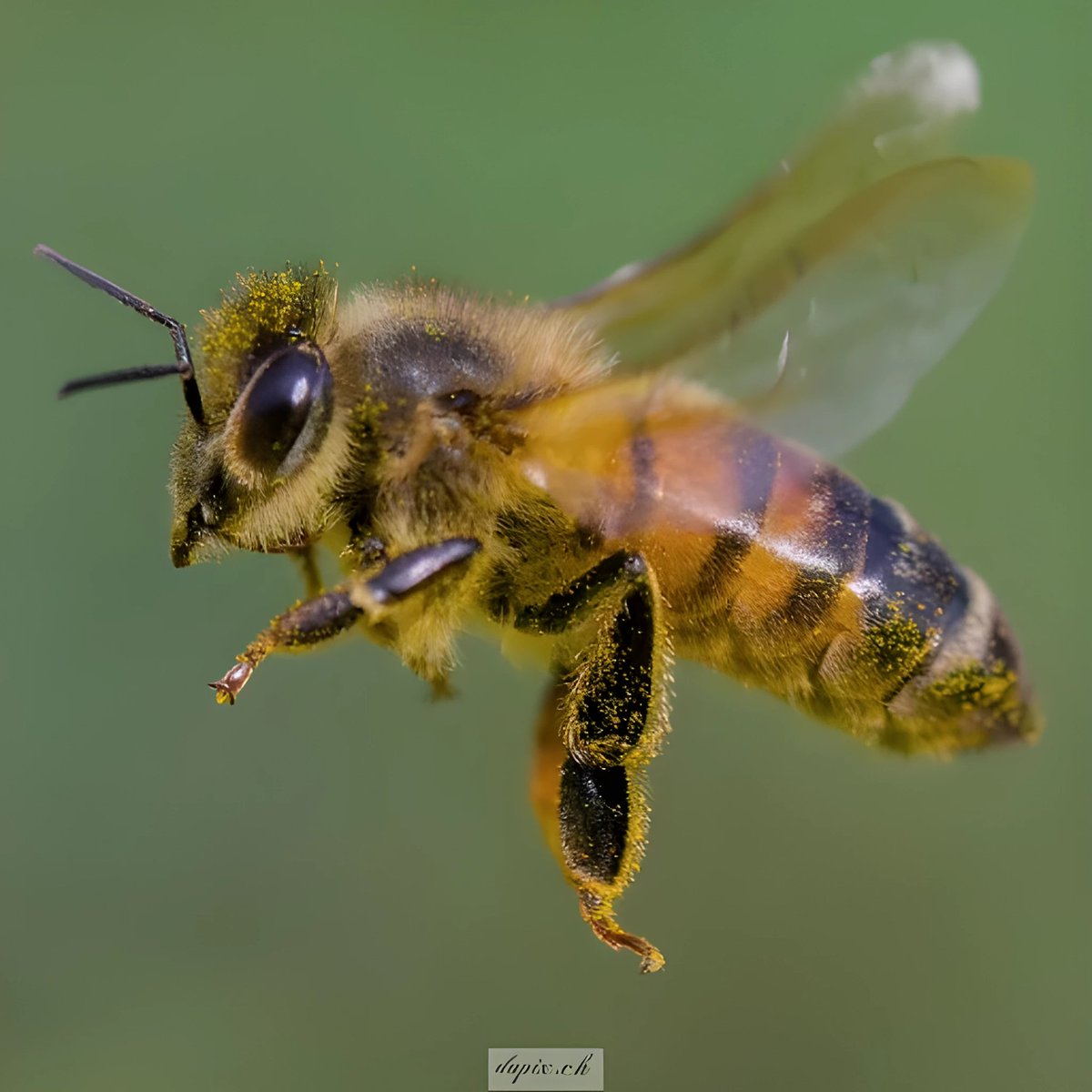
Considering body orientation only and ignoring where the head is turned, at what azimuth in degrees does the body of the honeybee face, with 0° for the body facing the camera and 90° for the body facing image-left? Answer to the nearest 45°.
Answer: approximately 90°
